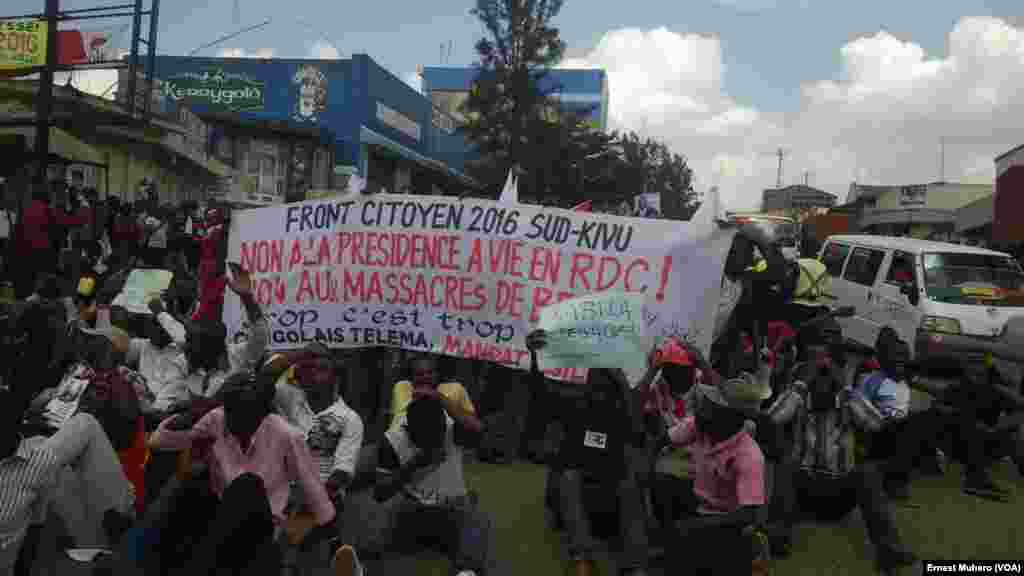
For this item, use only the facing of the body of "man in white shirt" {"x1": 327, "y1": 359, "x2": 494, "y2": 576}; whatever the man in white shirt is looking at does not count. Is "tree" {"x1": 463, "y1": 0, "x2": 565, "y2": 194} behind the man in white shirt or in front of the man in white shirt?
behind

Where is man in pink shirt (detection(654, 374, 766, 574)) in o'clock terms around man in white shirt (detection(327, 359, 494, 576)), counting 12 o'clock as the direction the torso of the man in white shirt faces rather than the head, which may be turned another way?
The man in pink shirt is roughly at 10 o'clock from the man in white shirt.

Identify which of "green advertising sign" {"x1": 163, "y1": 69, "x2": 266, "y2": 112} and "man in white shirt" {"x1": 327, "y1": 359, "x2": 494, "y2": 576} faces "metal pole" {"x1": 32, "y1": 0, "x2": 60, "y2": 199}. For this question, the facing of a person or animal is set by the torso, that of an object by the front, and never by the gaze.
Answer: the green advertising sign

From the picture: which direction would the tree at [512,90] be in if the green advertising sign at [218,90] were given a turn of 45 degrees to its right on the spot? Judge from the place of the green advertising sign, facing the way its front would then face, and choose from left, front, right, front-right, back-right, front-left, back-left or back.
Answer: back-left
